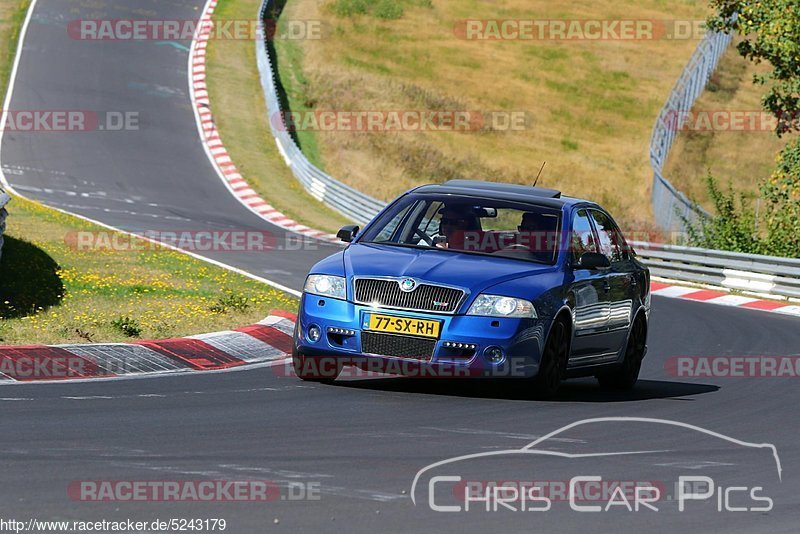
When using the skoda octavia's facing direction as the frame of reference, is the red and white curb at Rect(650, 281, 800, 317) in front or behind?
behind

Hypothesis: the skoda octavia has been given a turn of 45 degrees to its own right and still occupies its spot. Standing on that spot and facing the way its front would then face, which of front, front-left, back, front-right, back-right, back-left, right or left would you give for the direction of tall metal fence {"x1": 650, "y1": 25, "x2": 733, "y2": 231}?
right

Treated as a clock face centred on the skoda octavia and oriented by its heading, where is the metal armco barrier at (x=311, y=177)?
The metal armco barrier is roughly at 4 o'clock from the skoda octavia.

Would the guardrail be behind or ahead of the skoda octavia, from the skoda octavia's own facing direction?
behind

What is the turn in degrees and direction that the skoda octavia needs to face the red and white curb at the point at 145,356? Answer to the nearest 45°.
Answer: approximately 45° to its right

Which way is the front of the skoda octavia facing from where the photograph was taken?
facing the viewer and to the left of the viewer

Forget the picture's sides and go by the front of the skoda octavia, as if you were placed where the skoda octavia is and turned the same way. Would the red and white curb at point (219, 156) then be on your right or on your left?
on your right
